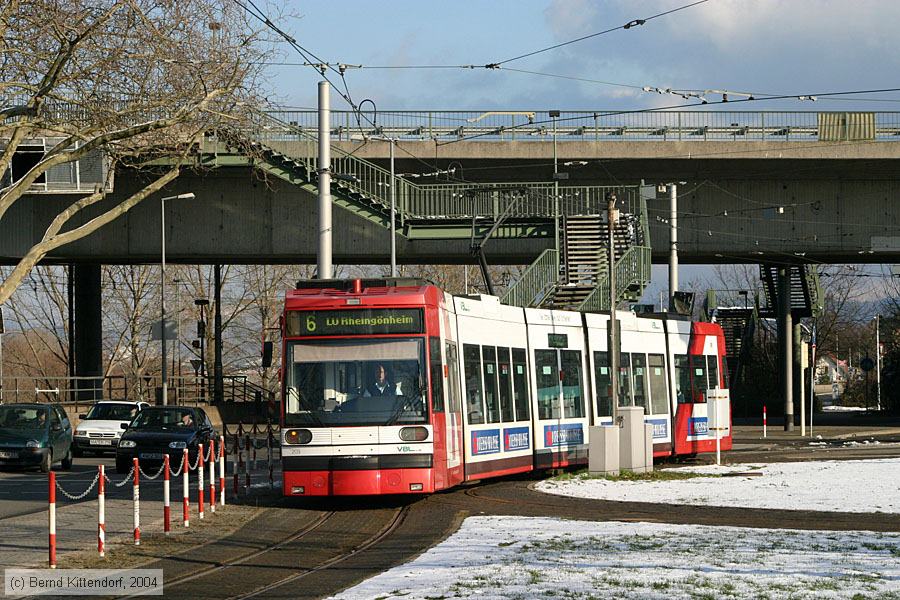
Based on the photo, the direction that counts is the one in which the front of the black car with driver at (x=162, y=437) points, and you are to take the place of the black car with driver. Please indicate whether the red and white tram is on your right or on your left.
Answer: on your left

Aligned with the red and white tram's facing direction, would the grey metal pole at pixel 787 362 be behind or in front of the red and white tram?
behind

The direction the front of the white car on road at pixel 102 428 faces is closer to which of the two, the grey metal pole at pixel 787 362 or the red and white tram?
the red and white tram

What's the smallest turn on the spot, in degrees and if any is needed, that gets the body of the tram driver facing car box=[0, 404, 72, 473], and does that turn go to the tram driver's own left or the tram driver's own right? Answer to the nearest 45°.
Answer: approximately 135° to the tram driver's own right

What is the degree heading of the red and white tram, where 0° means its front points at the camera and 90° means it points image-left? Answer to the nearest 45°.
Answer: approximately 45°
